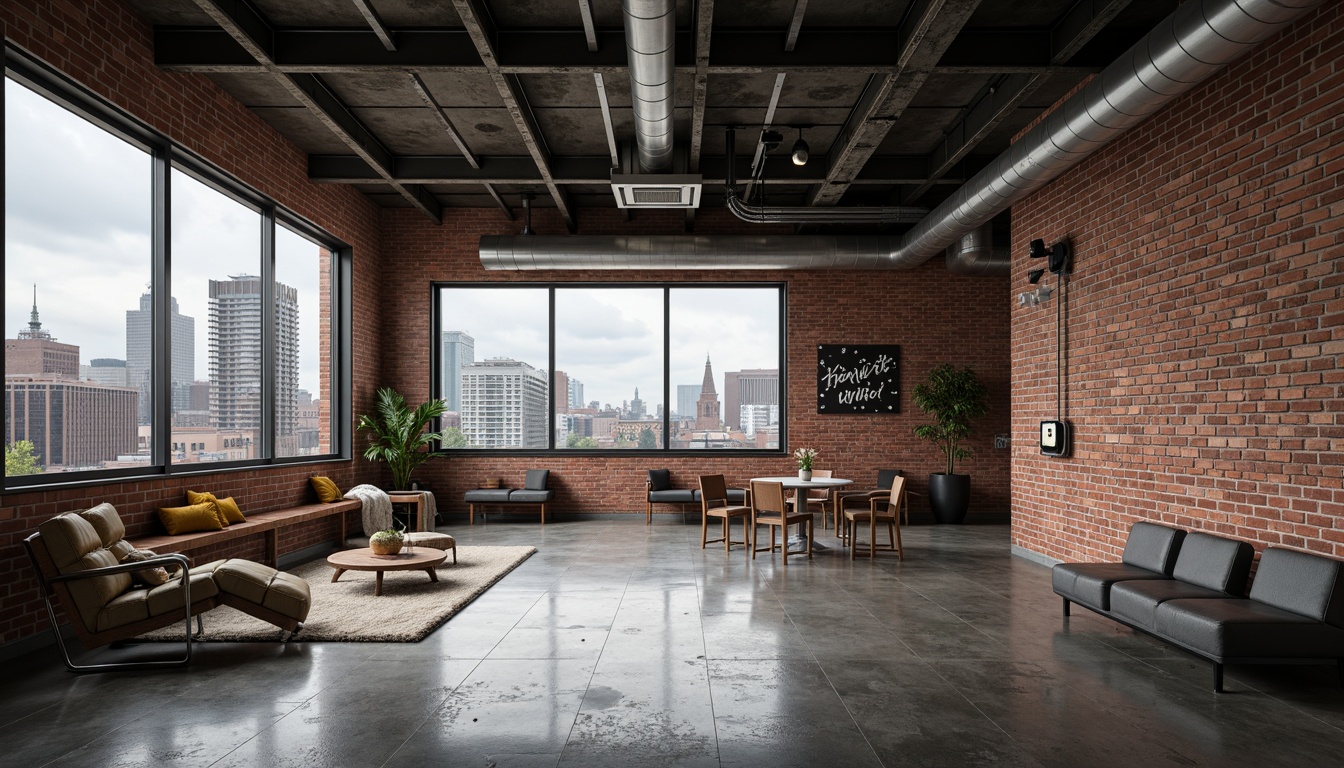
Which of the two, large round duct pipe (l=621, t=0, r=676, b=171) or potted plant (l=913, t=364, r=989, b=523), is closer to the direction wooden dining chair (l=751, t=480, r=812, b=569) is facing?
the potted plant

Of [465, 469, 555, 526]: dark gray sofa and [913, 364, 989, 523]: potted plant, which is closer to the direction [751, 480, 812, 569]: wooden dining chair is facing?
the potted plant

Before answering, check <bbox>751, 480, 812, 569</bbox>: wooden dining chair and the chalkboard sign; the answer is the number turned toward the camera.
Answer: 1

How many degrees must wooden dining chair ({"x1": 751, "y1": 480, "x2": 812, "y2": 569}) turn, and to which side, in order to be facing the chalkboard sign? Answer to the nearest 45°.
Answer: approximately 45° to its left

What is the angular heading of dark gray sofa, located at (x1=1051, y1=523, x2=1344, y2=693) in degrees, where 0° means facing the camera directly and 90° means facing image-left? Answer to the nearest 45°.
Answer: approximately 45°

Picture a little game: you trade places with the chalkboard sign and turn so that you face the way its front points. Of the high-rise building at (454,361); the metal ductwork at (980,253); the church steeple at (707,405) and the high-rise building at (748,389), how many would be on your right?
3

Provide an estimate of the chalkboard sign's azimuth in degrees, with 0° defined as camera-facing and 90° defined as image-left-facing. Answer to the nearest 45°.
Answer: approximately 0°

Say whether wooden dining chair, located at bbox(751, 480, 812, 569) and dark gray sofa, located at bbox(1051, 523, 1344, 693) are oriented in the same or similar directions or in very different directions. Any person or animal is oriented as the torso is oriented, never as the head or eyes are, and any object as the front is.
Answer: very different directions

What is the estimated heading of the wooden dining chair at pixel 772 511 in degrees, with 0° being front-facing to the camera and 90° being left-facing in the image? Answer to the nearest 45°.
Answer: approximately 225°
